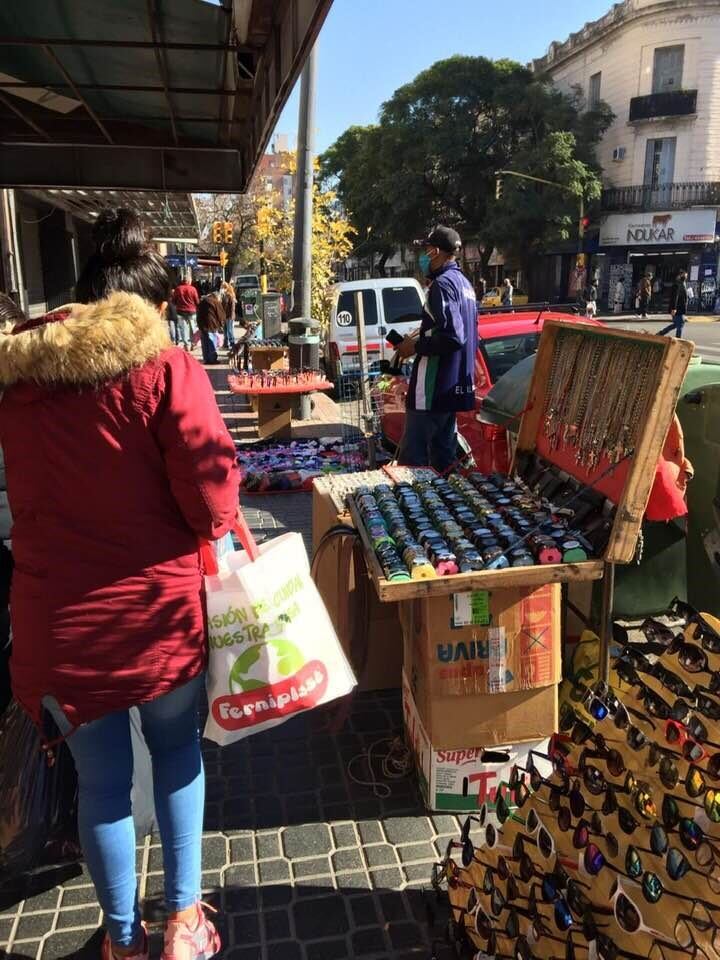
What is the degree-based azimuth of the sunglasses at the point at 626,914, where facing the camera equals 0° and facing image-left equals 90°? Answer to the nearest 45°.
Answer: approximately 45°

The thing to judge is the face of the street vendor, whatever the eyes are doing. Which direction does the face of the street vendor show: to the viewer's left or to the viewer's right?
to the viewer's left

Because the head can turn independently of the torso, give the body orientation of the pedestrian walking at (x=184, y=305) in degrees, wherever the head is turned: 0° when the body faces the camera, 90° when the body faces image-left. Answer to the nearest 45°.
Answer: approximately 180°

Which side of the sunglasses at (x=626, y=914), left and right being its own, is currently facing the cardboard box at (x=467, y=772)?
right

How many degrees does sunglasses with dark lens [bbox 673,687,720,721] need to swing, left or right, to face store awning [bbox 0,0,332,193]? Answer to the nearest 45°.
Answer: approximately 90° to its right

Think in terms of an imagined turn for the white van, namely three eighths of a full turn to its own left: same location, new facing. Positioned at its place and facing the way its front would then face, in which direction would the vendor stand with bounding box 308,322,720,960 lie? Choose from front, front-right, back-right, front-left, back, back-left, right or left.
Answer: front-left

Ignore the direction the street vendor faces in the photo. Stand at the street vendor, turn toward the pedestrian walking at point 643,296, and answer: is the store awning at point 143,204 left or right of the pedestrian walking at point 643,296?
left

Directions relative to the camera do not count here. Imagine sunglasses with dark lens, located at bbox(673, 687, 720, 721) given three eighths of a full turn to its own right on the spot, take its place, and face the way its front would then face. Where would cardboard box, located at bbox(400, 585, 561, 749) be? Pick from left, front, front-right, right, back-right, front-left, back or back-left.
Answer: front-left

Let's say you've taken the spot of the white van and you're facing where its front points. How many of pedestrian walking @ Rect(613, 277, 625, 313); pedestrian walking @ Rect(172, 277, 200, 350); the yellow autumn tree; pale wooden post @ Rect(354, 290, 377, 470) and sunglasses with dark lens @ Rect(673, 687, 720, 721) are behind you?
2

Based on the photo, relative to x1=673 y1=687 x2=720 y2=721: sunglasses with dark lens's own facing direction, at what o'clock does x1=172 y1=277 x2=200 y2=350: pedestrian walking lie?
The pedestrian walking is roughly at 3 o'clock from the sunglasses with dark lens.

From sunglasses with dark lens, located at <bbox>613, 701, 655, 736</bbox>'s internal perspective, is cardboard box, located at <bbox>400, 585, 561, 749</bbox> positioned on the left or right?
on its right

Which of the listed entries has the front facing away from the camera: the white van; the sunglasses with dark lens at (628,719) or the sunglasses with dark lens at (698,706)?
the white van

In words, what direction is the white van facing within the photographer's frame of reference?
facing away from the viewer
